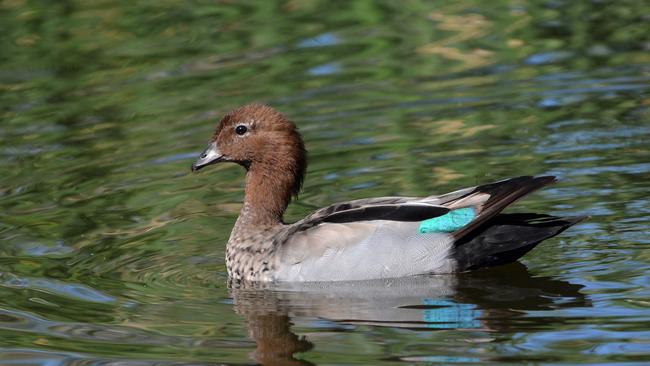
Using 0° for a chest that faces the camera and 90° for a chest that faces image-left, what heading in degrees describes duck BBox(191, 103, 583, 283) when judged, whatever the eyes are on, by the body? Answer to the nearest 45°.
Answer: approximately 90°
